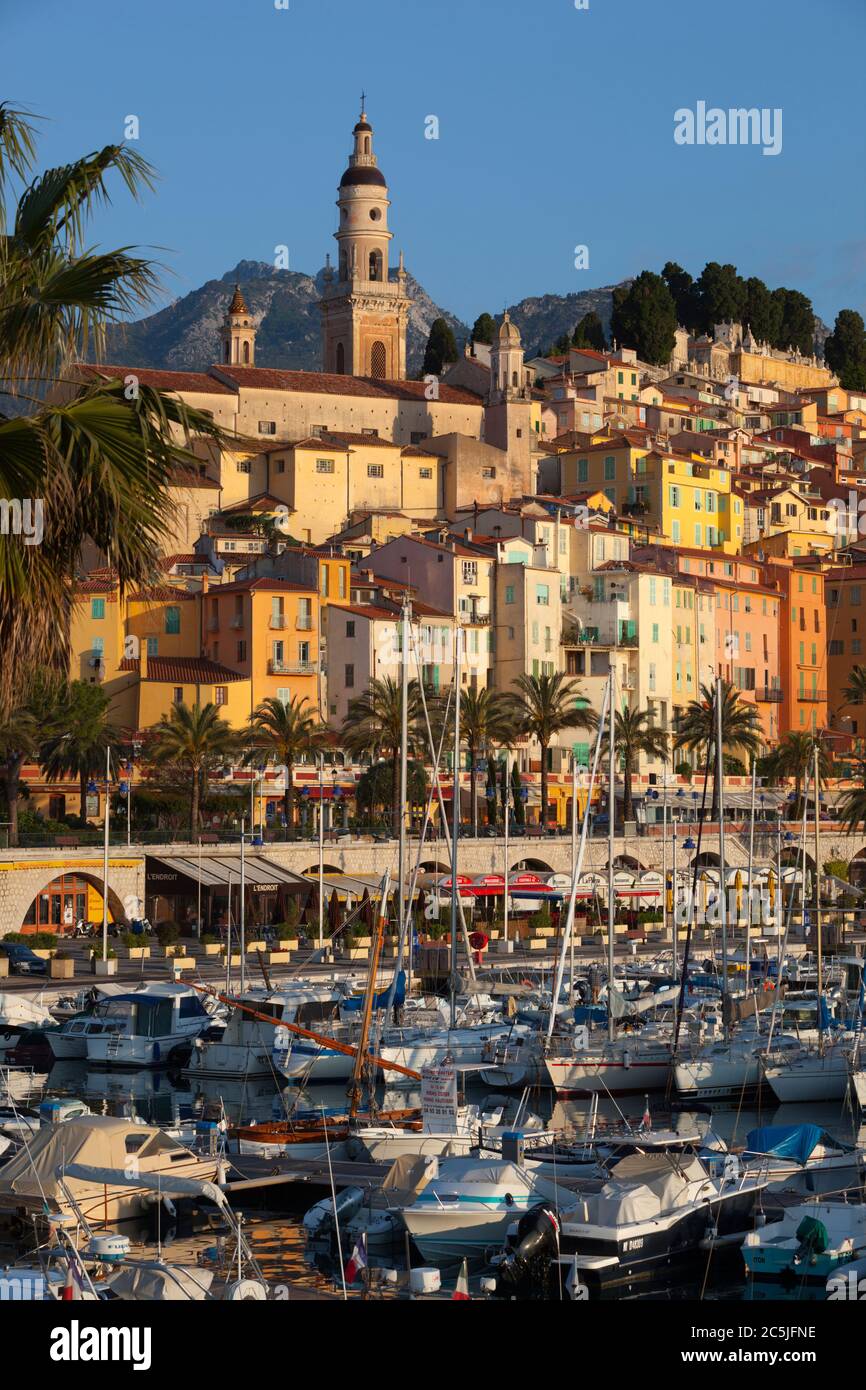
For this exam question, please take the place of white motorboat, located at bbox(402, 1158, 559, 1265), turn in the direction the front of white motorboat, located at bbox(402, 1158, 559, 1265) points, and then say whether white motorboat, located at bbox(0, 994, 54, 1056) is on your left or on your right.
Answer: on your right

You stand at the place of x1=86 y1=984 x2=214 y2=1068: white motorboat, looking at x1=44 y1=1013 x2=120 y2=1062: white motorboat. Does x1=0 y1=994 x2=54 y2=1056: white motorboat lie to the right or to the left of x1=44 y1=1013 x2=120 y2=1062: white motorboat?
right

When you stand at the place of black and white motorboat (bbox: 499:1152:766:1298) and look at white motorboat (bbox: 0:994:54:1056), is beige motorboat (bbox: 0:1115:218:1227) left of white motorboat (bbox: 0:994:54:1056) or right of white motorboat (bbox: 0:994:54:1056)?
left

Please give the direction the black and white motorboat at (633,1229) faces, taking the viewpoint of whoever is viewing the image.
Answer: facing away from the viewer and to the right of the viewer
